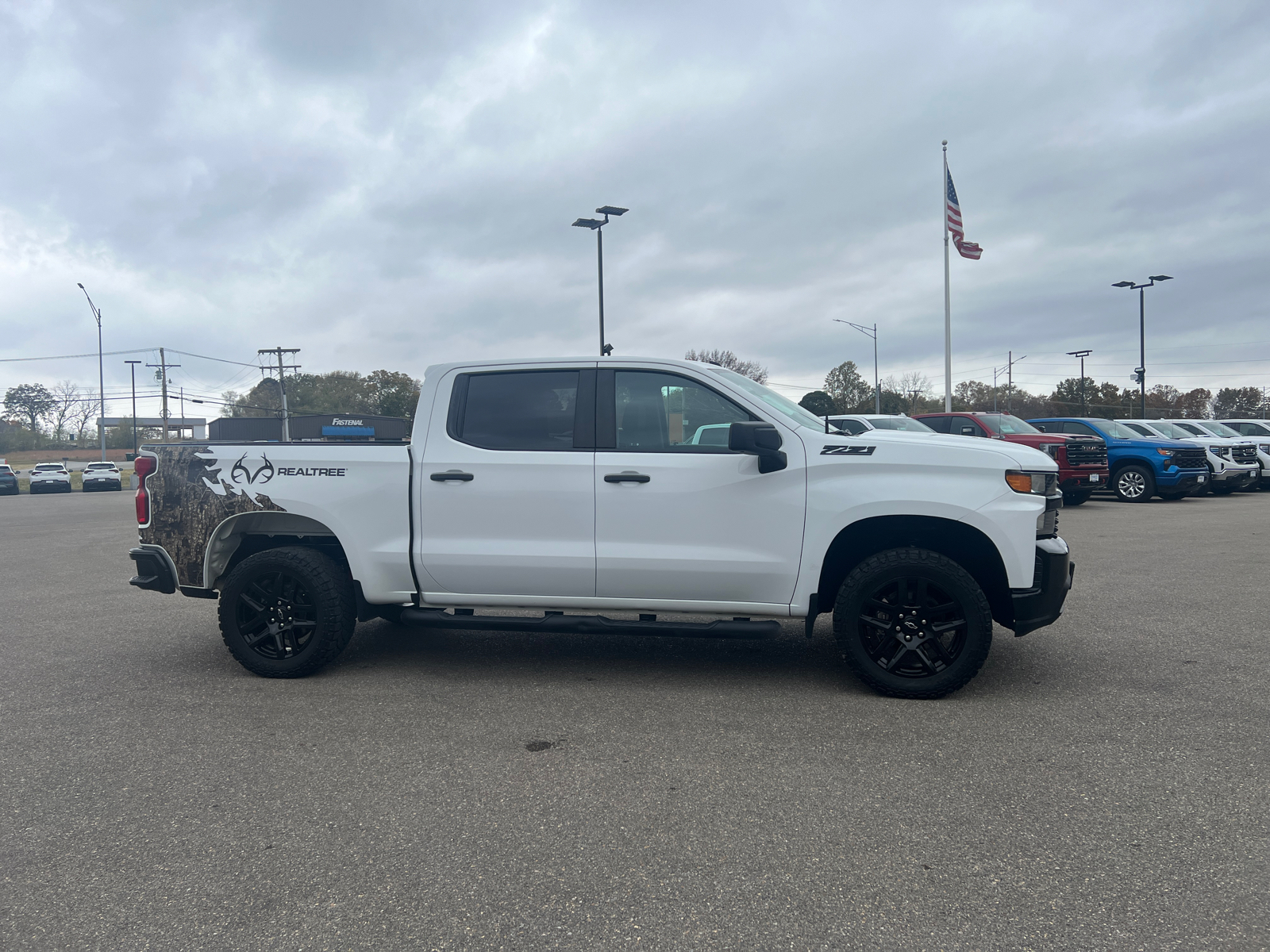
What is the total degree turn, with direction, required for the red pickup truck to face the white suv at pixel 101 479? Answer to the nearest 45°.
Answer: approximately 135° to its right

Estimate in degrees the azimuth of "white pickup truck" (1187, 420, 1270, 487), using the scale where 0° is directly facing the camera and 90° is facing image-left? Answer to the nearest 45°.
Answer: approximately 315°

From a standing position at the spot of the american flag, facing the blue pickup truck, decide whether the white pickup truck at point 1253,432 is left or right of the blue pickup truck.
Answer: left

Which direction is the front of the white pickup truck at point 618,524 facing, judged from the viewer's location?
facing to the right of the viewer

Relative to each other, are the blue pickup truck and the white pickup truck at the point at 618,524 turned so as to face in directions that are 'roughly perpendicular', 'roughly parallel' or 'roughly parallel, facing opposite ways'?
roughly perpendicular

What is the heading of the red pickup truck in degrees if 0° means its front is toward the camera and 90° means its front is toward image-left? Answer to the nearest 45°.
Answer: approximately 315°

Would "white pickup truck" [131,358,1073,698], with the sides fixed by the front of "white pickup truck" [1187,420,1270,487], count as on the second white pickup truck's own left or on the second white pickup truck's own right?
on the second white pickup truck's own right

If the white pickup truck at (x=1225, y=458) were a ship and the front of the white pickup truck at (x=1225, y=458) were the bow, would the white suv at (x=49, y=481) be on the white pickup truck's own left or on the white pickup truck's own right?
on the white pickup truck's own right

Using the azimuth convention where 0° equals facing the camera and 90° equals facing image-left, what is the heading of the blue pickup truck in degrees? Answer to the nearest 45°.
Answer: approximately 315°

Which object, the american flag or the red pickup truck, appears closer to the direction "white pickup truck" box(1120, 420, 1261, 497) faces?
the red pickup truck
